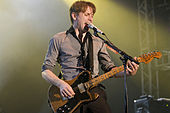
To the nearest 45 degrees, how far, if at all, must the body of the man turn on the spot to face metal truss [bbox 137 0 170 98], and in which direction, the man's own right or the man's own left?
approximately 90° to the man's own left

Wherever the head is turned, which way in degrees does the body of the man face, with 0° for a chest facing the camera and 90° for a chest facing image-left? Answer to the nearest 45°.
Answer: approximately 315°

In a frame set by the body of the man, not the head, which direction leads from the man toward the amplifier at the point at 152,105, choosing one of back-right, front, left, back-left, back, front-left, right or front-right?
left

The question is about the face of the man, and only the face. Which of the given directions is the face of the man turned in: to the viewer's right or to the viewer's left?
to the viewer's right
